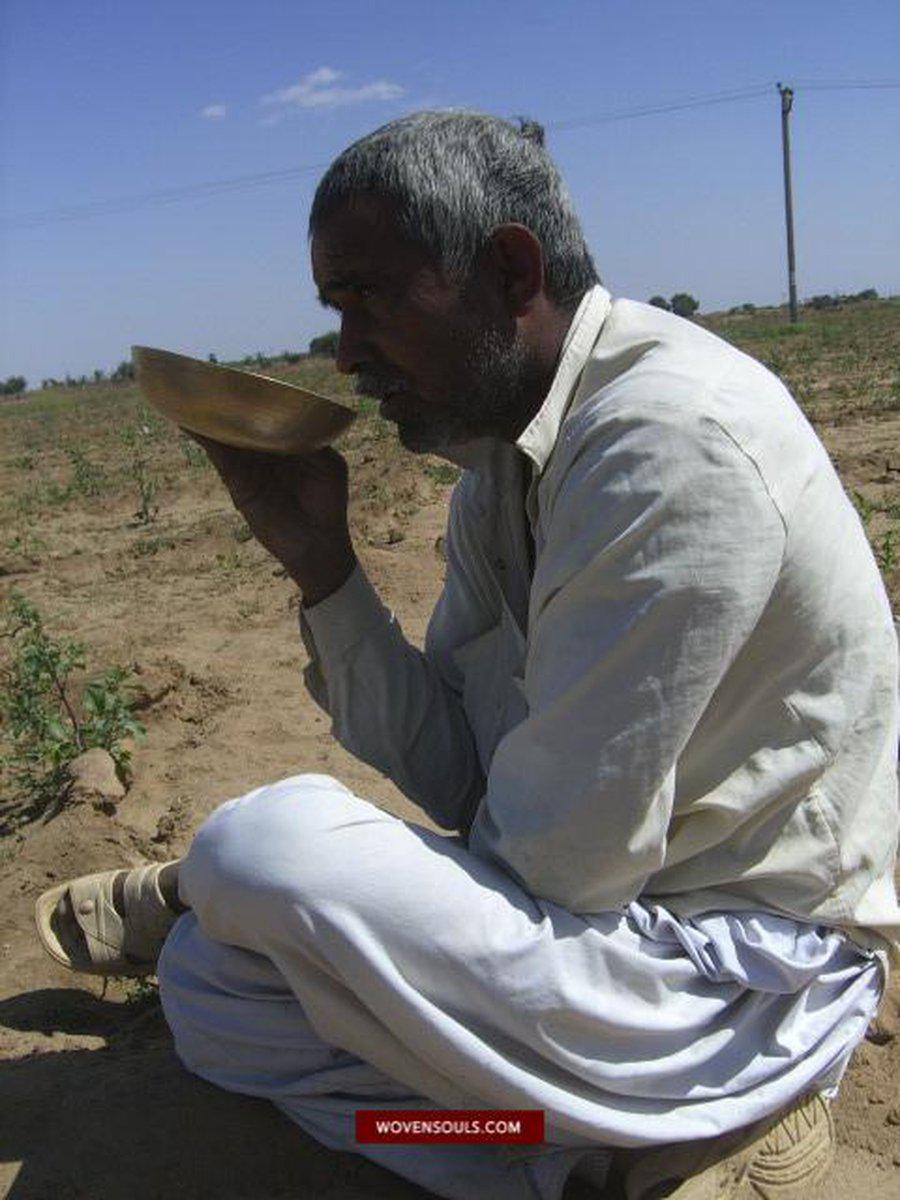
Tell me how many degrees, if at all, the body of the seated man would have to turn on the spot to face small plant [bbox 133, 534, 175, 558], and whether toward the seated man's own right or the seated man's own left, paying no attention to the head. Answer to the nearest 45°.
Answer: approximately 90° to the seated man's own right

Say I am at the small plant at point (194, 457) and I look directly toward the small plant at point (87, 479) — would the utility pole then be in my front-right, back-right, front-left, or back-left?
back-right

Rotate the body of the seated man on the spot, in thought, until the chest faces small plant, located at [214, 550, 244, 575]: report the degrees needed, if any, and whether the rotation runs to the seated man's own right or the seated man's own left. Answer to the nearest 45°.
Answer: approximately 90° to the seated man's own right

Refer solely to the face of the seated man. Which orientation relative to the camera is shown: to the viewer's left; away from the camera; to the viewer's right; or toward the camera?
to the viewer's left

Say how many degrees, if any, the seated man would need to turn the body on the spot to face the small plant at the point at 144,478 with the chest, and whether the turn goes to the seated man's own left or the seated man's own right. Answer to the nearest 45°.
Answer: approximately 90° to the seated man's own right

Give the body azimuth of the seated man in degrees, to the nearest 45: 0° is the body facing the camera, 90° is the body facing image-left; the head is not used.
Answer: approximately 90°

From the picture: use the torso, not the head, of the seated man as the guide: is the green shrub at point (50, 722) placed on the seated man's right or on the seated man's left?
on the seated man's right

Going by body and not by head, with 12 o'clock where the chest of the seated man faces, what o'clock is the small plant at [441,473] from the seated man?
The small plant is roughly at 3 o'clock from the seated man.

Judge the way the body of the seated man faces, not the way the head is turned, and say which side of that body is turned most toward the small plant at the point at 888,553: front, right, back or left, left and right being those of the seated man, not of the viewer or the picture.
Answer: right

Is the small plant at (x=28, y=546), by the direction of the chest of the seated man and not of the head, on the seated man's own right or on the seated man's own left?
on the seated man's own right
